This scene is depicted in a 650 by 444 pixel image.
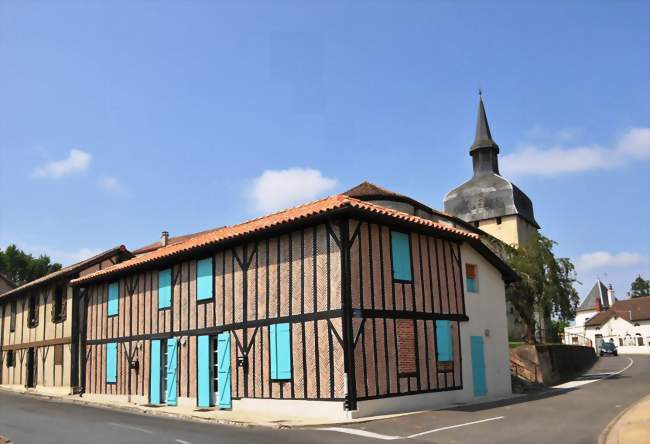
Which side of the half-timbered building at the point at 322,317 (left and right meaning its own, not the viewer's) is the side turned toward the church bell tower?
back

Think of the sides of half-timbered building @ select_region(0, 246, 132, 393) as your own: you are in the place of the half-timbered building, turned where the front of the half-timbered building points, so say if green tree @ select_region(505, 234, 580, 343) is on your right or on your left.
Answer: on your left

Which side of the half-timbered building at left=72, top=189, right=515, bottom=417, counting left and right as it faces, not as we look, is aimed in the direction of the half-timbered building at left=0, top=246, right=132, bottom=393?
right

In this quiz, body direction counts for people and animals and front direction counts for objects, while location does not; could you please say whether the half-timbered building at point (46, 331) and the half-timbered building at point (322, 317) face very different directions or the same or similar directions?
same or similar directions

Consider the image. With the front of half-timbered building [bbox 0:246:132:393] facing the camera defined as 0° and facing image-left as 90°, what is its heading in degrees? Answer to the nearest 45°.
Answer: approximately 45°

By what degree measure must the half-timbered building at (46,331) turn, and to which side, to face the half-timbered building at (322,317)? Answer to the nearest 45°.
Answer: approximately 90° to its left

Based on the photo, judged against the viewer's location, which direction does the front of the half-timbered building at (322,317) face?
facing the viewer and to the left of the viewer

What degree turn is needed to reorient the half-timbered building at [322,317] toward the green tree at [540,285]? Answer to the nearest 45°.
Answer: approximately 180°

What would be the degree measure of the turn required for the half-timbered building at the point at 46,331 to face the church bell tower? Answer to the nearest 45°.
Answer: approximately 135° to its left

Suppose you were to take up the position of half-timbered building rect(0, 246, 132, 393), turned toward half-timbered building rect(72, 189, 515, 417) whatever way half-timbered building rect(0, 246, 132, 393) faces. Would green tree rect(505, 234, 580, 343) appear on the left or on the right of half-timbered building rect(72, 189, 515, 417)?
left

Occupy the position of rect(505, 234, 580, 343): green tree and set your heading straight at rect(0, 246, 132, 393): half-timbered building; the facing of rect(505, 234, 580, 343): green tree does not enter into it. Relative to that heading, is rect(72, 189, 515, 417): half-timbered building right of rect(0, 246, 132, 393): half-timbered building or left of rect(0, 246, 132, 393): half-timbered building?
left

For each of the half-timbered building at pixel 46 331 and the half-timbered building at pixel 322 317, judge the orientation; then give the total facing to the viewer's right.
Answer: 0

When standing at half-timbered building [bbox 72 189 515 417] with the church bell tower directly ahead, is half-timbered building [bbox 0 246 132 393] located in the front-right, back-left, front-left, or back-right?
front-left
